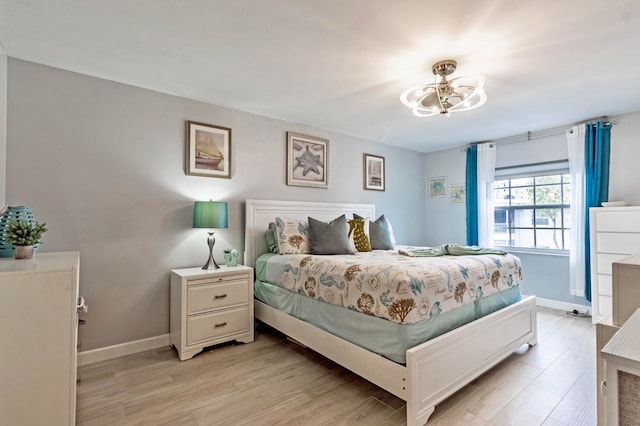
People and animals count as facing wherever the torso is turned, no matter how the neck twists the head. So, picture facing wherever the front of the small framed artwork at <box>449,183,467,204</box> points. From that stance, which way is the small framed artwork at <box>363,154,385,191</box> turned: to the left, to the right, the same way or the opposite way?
to the left

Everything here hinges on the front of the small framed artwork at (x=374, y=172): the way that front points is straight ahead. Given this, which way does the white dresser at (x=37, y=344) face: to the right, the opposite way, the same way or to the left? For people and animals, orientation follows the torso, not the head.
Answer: to the left

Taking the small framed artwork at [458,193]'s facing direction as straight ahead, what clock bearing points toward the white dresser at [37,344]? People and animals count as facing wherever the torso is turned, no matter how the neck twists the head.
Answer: The white dresser is roughly at 11 o'clock from the small framed artwork.

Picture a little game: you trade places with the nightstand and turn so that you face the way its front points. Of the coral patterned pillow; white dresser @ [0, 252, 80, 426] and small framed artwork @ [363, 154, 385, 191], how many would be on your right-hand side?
1

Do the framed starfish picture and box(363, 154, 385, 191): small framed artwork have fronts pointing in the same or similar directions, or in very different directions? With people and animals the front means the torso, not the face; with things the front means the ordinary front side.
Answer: same or similar directions

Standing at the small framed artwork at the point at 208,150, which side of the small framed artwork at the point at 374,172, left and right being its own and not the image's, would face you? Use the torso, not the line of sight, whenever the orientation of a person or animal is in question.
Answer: right

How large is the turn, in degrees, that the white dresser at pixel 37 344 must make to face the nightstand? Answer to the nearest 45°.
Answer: approximately 45° to its left

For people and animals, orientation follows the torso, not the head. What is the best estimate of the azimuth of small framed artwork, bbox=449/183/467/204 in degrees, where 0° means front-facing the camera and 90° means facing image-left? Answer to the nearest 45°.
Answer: approximately 45°

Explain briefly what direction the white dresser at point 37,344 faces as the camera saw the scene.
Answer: facing to the right of the viewer

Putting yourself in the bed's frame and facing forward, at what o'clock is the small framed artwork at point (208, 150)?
The small framed artwork is roughly at 5 o'clock from the bed.

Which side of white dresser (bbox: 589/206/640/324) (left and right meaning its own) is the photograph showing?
front

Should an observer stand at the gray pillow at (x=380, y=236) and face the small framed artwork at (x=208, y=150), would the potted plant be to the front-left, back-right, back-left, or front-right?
front-left

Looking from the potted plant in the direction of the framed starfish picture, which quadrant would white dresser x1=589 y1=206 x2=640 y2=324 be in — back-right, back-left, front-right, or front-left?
front-right

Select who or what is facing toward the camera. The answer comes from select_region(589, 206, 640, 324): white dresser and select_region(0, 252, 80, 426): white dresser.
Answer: select_region(589, 206, 640, 324): white dresser

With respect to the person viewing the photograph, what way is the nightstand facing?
facing the viewer and to the right of the viewer

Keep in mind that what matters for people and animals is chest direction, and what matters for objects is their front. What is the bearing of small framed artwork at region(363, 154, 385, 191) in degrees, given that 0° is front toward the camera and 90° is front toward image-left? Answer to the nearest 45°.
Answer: approximately 315°
